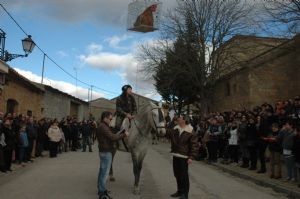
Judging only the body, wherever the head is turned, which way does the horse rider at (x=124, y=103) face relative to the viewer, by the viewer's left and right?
facing the viewer and to the right of the viewer

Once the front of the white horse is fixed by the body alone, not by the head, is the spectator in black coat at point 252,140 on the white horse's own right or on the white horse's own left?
on the white horse's own left

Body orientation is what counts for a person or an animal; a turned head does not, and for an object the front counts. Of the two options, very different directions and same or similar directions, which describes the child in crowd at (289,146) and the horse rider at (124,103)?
very different directions

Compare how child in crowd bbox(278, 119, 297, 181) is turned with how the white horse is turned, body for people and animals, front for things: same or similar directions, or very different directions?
very different directions

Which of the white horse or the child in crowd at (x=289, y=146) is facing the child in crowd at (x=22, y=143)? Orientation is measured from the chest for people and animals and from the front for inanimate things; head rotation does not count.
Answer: the child in crowd at (x=289, y=146)

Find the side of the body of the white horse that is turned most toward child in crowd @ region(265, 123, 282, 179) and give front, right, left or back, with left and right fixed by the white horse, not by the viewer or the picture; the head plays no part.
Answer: left

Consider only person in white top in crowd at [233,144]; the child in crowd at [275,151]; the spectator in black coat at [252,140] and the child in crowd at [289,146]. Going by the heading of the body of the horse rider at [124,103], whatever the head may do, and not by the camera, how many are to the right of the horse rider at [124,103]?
0

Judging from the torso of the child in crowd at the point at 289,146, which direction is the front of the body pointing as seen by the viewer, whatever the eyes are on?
to the viewer's left
